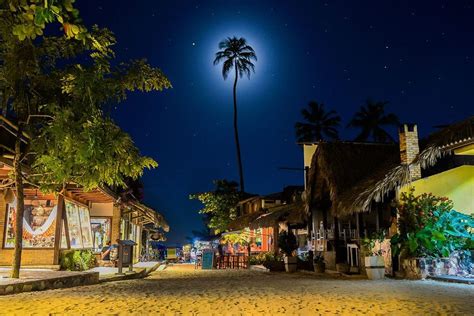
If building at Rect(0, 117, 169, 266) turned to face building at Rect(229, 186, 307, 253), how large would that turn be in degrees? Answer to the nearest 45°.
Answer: approximately 90° to its left

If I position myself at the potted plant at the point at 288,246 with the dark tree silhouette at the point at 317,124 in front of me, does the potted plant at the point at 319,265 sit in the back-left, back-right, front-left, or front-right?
back-right

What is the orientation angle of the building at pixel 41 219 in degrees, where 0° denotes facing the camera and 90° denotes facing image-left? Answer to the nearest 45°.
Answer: approximately 315°

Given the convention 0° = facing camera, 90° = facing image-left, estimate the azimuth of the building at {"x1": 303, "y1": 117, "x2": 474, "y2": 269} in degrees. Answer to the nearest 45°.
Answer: approximately 45°

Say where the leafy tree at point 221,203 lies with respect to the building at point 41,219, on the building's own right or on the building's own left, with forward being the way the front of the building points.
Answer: on the building's own left

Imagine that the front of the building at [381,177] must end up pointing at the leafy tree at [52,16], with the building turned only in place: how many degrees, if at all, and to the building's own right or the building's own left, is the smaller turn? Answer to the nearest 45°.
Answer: approximately 45° to the building's own left

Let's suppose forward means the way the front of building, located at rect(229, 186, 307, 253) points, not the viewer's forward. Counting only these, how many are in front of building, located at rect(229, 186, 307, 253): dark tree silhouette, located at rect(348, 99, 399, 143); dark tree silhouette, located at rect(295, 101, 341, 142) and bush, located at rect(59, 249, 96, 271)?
1

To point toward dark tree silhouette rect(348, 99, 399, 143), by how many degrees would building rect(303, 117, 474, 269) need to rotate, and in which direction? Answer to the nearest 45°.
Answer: approximately 135° to its right
